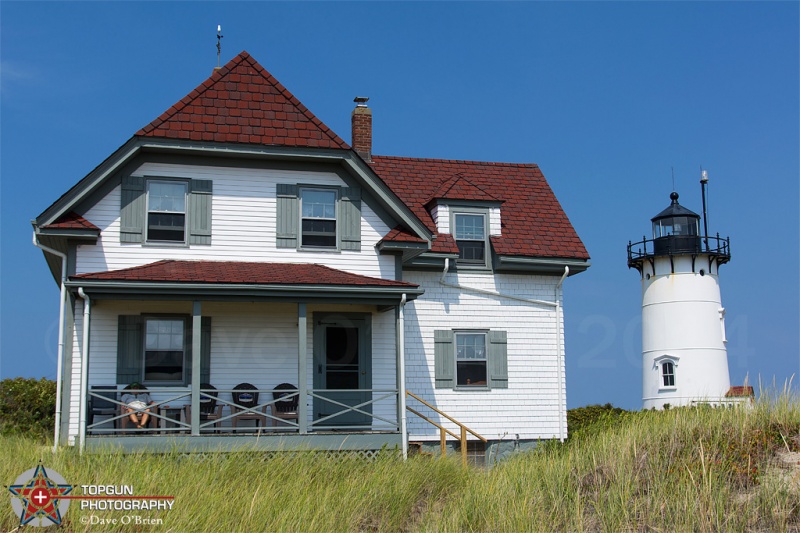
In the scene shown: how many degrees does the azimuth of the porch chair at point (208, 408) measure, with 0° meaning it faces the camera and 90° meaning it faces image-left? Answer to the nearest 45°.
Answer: approximately 45°

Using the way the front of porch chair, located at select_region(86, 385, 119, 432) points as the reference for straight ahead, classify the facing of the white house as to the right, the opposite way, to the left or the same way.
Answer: the same way

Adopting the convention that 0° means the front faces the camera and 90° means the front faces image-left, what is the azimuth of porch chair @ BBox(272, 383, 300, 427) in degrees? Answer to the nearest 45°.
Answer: approximately 45°

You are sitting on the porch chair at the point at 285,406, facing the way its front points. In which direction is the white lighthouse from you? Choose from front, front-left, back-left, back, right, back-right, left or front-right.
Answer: back

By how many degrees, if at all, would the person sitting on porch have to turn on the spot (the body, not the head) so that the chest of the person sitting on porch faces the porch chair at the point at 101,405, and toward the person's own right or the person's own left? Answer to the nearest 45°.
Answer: approximately 135° to the person's own right

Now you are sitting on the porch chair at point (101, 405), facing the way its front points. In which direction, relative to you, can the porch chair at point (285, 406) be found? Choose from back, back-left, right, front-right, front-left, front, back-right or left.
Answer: left

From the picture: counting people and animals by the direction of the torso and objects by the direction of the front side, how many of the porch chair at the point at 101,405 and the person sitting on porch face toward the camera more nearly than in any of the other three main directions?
2

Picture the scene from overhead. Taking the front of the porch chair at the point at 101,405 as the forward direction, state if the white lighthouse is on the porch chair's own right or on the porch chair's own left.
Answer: on the porch chair's own left

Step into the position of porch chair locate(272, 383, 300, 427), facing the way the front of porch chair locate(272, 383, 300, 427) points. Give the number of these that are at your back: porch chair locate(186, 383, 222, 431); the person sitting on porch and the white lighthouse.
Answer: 1

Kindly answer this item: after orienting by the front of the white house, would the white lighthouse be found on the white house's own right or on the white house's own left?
on the white house's own left

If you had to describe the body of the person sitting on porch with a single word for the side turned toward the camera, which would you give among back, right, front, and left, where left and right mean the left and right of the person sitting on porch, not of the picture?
front

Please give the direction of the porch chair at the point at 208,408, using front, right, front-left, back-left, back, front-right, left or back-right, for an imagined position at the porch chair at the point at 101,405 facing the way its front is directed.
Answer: left

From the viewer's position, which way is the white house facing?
facing the viewer

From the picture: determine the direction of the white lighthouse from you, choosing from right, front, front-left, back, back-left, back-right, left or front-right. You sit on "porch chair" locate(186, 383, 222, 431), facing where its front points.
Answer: back

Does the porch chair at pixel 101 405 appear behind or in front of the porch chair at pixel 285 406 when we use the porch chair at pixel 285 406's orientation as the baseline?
in front

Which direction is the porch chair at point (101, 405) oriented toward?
toward the camera

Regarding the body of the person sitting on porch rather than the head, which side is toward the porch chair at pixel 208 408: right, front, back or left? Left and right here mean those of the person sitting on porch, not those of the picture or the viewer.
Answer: left
